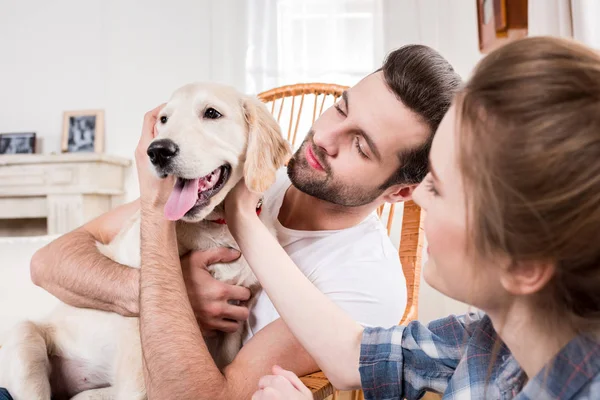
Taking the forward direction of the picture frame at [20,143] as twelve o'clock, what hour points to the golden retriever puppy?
The golden retriever puppy is roughly at 12 o'clock from the picture frame.

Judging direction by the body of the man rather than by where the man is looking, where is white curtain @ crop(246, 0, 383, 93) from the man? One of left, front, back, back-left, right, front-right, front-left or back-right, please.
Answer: back-right

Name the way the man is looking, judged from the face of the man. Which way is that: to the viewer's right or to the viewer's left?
to the viewer's left

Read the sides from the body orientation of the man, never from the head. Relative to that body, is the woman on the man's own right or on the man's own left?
on the man's own left

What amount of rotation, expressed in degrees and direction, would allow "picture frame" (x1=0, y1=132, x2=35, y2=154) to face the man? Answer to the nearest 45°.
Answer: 0° — it already faces them

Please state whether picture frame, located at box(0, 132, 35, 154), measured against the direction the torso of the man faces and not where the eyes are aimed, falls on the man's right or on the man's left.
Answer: on the man's right
